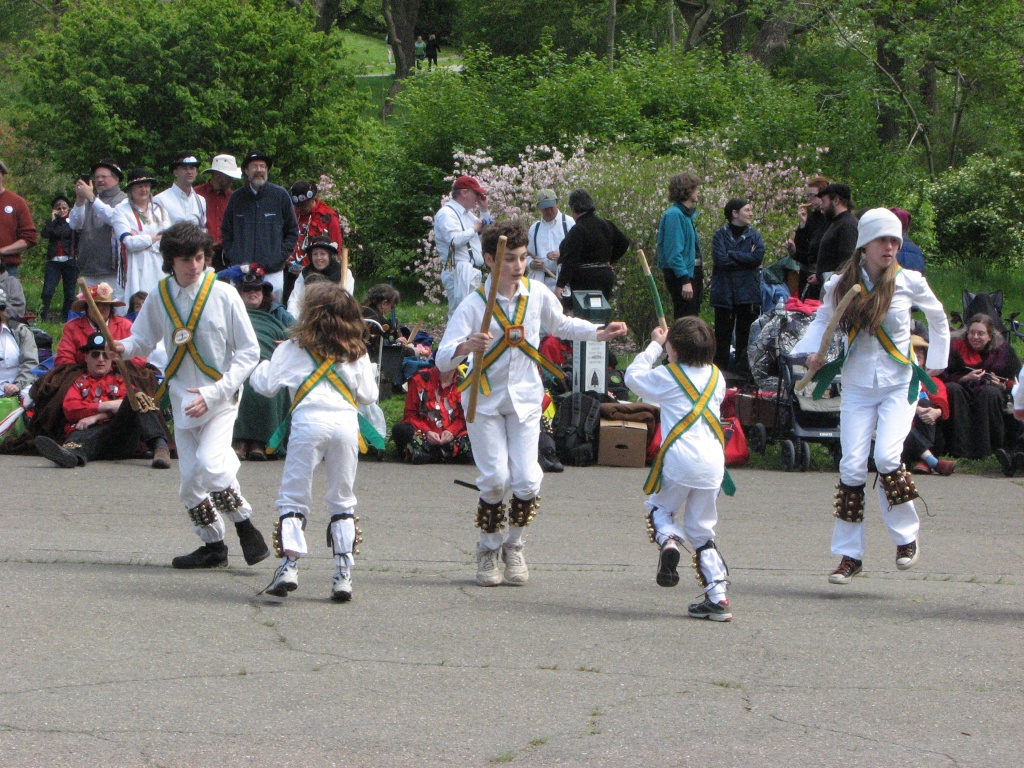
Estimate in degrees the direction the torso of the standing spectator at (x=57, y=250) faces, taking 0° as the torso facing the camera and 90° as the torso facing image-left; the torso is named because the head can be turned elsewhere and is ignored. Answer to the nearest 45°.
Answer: approximately 0°

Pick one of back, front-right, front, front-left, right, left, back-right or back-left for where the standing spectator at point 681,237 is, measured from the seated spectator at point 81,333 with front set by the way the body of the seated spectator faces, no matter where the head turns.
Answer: left

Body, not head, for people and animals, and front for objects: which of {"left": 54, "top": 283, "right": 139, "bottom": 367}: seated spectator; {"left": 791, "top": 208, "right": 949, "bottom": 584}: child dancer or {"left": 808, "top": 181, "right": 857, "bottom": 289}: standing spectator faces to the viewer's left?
the standing spectator

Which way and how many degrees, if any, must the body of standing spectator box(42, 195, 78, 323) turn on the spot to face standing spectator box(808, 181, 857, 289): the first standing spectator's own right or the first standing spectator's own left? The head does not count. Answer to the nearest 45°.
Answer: approximately 45° to the first standing spectator's own left

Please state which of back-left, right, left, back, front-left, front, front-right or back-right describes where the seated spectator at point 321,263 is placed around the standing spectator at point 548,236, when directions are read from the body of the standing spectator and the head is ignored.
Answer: front-right

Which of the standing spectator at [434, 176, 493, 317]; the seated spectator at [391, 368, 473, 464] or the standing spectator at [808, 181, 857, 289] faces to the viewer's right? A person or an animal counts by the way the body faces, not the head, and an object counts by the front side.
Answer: the standing spectator at [434, 176, 493, 317]

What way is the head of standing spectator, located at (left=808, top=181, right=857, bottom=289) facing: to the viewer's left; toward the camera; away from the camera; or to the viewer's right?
to the viewer's left

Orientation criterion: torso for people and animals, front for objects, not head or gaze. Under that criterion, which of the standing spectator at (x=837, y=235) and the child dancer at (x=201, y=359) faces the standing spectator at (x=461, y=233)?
the standing spectator at (x=837, y=235)

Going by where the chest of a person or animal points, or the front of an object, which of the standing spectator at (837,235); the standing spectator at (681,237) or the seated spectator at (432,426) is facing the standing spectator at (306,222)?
the standing spectator at (837,235)

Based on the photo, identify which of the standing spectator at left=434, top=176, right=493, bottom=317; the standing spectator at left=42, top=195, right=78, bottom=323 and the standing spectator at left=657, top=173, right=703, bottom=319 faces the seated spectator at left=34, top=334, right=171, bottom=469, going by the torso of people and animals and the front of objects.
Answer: the standing spectator at left=42, top=195, right=78, bottom=323

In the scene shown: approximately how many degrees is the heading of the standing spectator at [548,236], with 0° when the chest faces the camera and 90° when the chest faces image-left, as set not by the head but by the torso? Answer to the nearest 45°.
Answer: approximately 0°

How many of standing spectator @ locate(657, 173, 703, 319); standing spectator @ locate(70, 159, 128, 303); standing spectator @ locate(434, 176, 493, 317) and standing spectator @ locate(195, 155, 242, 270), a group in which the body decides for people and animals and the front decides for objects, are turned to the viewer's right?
2

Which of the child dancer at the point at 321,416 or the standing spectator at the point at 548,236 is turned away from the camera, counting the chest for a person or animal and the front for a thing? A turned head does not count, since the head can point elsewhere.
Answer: the child dancer

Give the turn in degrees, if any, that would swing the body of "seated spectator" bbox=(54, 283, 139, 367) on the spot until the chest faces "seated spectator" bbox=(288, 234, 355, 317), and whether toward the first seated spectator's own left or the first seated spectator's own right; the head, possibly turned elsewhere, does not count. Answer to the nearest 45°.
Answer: approximately 90° to the first seated spectator's own left
